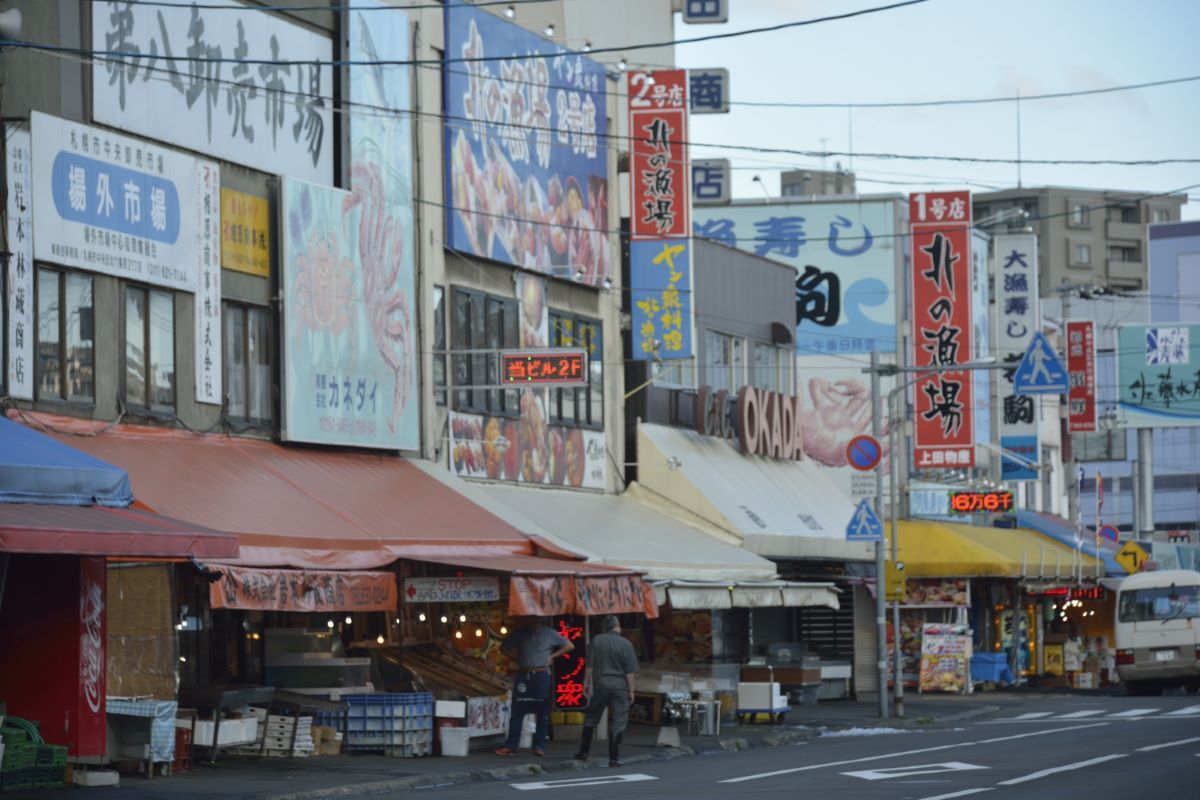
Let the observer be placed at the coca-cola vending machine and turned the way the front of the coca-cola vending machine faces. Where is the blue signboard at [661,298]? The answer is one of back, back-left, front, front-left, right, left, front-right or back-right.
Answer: left

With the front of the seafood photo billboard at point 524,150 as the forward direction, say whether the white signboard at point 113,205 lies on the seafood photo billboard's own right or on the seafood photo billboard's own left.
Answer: on the seafood photo billboard's own right

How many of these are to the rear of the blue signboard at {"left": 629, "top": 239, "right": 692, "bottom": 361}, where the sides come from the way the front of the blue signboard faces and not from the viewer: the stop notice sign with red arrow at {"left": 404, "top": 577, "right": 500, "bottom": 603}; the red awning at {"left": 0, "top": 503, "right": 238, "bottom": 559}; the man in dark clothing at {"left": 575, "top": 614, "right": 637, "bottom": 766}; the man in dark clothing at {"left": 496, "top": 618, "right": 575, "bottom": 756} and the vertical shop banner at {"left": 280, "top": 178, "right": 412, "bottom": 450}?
0

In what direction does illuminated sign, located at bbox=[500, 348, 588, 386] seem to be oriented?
toward the camera

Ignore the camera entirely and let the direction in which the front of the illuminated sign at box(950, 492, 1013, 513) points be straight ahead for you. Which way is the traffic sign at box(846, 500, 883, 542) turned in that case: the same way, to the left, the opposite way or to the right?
the same way

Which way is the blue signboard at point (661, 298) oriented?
toward the camera

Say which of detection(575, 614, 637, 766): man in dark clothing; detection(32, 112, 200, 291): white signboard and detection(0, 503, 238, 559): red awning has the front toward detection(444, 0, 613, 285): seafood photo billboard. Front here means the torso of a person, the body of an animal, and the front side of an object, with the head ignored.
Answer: the man in dark clothing

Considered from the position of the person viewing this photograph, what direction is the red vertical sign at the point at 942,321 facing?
facing the viewer

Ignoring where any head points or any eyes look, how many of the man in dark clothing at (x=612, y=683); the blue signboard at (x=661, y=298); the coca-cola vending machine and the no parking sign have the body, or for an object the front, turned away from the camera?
1

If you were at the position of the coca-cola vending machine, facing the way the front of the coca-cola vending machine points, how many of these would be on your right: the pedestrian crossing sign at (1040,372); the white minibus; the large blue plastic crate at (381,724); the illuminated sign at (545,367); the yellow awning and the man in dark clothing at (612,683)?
0

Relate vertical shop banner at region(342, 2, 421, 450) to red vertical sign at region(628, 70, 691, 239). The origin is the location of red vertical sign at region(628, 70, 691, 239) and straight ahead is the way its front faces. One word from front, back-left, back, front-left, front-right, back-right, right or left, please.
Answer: front-right

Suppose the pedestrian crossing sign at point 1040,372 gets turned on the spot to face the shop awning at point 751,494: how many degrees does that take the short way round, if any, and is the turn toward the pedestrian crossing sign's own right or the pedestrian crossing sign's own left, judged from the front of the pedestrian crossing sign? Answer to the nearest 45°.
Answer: approximately 90° to the pedestrian crossing sign's own right

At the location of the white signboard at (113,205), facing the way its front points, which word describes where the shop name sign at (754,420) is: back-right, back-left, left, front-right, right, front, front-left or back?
left

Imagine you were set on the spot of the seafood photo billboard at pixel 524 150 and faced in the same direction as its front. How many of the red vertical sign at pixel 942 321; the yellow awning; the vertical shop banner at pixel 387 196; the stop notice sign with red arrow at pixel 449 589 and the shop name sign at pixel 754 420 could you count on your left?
3
